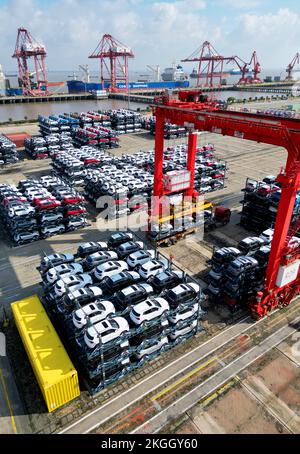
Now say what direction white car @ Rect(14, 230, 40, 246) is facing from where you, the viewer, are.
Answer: facing the viewer and to the left of the viewer

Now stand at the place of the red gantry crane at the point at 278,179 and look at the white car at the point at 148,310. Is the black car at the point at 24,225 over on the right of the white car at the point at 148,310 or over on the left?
right

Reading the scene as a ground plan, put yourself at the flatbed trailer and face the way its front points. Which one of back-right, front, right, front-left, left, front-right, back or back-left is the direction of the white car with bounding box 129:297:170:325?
back-right

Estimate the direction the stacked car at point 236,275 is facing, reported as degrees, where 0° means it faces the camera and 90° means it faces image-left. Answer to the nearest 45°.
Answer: approximately 45°

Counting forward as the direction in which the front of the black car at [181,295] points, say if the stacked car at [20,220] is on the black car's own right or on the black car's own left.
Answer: on the black car's own left

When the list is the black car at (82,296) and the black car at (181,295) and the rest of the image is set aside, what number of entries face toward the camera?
0

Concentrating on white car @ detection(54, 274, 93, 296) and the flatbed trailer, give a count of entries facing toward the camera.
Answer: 0
